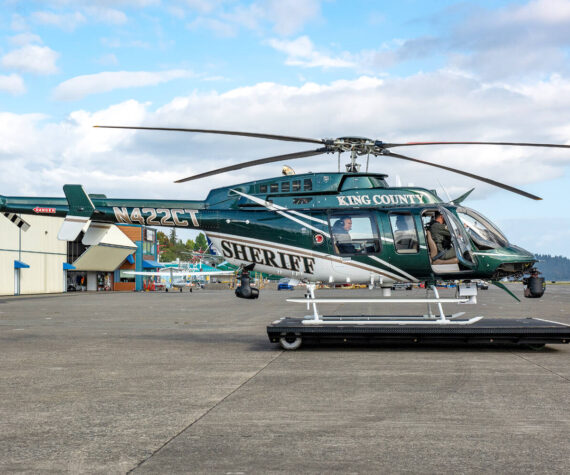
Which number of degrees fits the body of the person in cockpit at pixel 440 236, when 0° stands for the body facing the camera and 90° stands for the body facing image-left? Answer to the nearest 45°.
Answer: approximately 270°

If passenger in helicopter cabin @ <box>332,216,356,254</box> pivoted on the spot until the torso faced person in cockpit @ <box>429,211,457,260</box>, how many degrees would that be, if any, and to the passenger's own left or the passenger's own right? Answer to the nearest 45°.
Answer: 0° — they already face them

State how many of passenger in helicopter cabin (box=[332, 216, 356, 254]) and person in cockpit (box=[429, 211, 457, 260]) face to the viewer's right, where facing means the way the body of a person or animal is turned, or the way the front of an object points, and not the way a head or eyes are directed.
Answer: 2

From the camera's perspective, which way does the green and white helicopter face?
to the viewer's right

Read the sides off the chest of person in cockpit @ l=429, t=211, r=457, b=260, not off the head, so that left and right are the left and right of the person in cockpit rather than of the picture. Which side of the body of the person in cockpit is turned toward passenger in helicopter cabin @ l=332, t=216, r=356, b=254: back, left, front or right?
back

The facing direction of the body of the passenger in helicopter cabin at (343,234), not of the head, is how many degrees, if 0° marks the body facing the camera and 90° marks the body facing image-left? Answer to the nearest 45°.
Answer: approximately 270°
